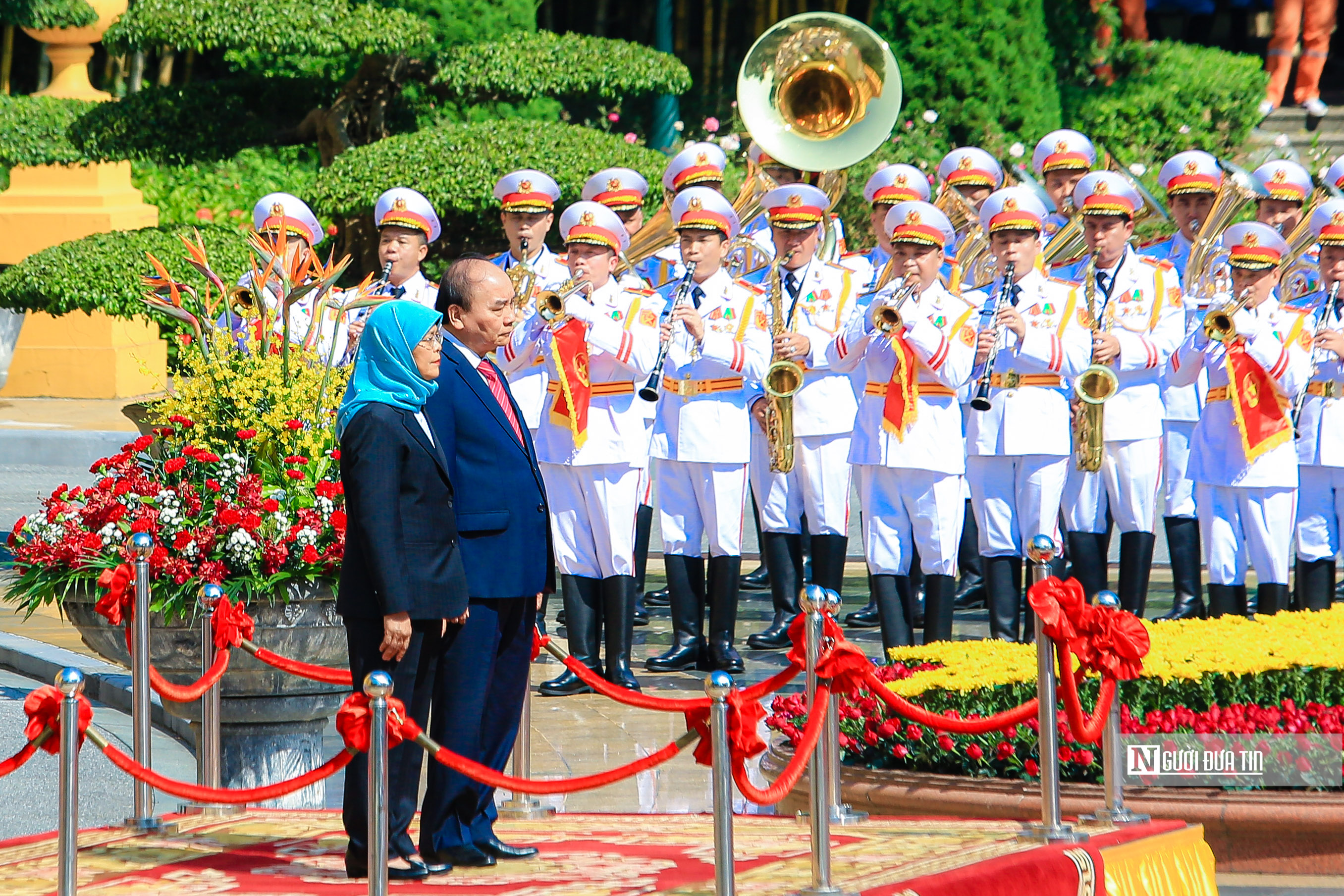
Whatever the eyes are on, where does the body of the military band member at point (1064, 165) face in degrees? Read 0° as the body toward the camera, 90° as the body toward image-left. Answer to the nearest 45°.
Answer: approximately 0°

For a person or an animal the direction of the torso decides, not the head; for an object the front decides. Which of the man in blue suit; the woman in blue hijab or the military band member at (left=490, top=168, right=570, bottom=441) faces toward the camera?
the military band member

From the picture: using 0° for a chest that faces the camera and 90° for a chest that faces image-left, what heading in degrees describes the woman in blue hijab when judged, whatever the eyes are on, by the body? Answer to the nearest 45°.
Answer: approximately 270°

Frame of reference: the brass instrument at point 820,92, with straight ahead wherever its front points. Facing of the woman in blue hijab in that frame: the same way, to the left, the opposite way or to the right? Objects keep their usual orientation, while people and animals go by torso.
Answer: to the left

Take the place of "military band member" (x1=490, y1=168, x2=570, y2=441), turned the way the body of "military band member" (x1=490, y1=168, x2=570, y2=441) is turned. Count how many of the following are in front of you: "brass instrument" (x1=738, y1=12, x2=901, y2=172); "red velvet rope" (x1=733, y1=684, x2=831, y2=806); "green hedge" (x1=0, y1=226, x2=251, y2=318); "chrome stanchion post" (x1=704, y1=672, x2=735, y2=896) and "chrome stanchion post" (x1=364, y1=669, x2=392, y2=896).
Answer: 3

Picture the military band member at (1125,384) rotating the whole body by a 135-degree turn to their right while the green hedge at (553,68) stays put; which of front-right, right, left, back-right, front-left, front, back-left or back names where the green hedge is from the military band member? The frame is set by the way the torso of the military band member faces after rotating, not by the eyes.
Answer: front-left

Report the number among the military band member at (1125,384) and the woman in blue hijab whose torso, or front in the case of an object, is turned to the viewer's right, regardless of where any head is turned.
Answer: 1
